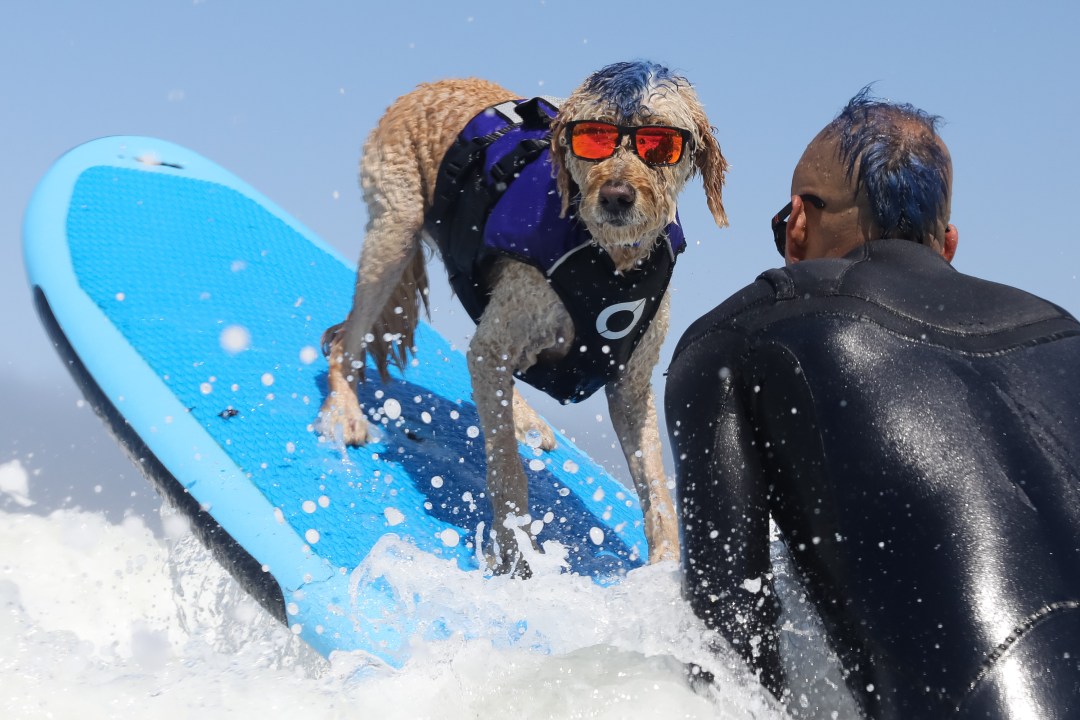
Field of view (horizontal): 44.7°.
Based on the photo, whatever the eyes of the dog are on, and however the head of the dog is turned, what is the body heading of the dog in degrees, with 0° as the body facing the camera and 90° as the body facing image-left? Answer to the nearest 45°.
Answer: approximately 315°

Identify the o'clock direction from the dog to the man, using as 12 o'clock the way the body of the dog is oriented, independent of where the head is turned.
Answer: The man is roughly at 1 o'clock from the dog.

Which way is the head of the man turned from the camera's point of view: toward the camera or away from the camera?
away from the camera
